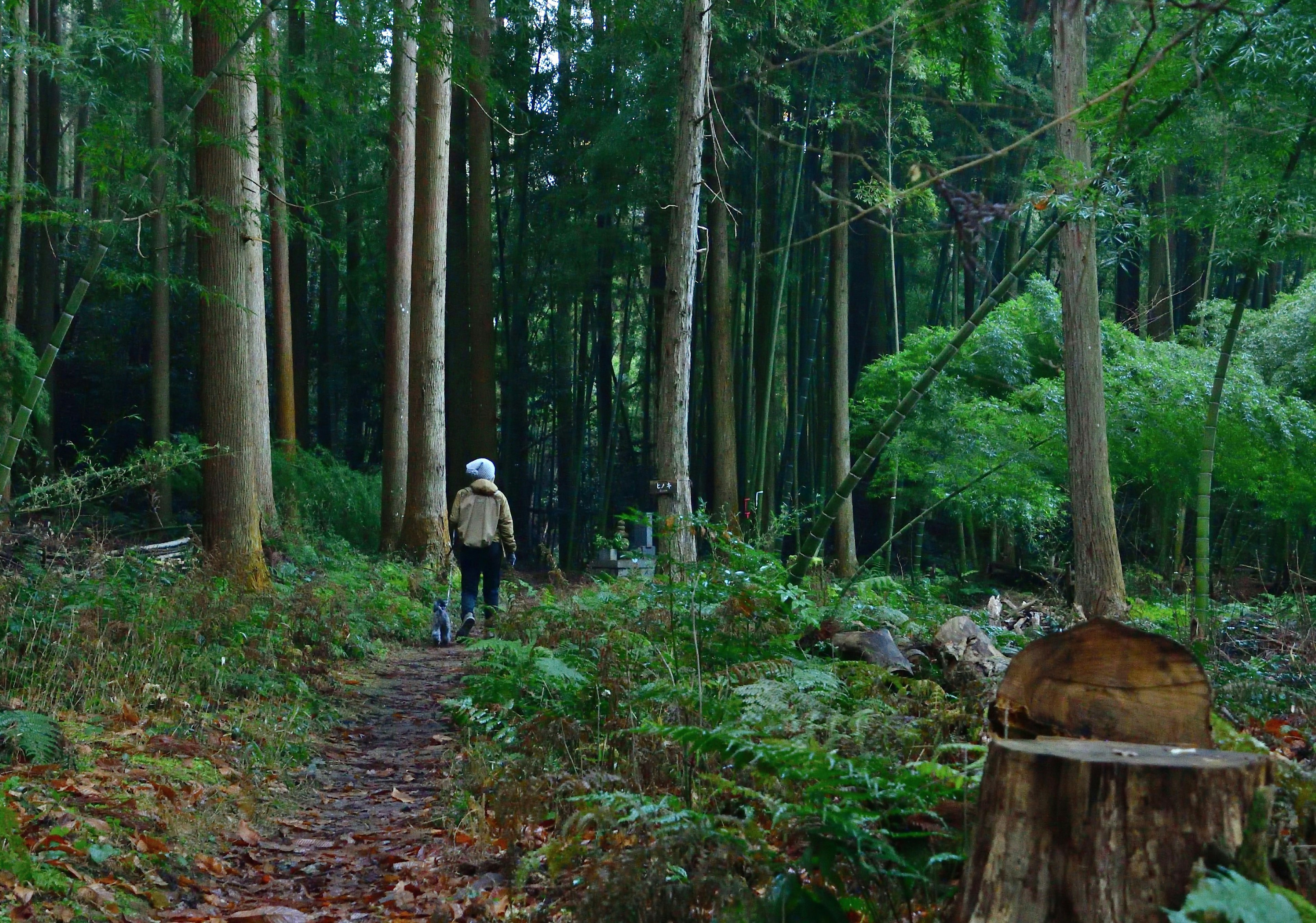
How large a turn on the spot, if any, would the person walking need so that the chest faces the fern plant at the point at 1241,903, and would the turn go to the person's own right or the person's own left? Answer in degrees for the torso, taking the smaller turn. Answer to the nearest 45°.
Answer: approximately 180°

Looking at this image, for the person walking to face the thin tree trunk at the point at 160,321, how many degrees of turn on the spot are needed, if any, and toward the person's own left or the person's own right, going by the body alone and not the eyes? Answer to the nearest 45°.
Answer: approximately 45° to the person's own left

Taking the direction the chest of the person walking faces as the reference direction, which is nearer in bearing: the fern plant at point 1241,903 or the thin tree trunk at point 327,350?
the thin tree trunk

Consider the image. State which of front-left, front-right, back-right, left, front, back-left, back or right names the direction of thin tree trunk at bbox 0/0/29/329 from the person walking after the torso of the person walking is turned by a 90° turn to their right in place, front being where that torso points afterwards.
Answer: back-left

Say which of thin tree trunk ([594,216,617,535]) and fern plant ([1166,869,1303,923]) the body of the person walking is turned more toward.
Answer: the thin tree trunk

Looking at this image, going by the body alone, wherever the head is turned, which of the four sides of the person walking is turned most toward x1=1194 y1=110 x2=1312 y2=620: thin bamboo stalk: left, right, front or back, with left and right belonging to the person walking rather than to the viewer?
right

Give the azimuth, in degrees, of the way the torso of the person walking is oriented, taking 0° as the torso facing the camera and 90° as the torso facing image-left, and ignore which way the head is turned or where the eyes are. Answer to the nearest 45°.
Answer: approximately 180°

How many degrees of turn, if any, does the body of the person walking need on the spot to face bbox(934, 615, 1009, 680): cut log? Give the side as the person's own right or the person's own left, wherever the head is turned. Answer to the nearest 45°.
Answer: approximately 135° to the person's own right

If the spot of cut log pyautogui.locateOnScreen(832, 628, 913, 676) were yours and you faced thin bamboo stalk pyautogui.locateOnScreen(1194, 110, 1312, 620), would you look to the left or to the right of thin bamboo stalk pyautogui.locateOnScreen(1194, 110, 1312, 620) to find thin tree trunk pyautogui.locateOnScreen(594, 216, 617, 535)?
left

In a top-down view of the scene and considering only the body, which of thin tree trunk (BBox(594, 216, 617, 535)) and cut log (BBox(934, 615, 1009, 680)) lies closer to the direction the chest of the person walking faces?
the thin tree trunk

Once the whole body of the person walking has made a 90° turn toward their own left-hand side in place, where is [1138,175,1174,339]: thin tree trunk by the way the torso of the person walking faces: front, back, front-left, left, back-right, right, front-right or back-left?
back-right

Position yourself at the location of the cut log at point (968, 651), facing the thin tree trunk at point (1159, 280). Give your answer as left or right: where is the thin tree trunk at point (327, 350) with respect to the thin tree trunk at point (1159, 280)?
left

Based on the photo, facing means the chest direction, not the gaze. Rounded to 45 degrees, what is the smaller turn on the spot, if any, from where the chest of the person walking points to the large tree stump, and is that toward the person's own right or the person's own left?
approximately 180°

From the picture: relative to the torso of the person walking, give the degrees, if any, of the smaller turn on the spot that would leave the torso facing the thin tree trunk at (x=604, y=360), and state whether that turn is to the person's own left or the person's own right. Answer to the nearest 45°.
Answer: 0° — they already face it
